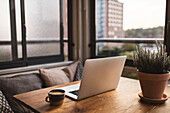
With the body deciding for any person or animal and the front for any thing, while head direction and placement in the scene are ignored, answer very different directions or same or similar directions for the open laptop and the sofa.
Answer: very different directions

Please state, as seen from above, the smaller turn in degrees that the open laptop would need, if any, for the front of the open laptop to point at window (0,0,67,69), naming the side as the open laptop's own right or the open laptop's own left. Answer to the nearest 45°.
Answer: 0° — it already faces it

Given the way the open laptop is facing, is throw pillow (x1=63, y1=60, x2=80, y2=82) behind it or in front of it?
in front

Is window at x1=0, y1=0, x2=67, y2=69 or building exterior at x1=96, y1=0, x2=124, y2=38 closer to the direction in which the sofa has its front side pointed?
the building exterior

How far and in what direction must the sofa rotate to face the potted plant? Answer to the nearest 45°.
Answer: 0° — it already faces it

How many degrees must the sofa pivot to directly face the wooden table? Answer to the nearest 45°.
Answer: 0° — it already faces it

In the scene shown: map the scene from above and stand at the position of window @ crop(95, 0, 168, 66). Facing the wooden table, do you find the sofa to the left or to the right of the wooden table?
right

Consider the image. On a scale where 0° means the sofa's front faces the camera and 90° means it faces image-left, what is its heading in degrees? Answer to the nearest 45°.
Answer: approximately 315°

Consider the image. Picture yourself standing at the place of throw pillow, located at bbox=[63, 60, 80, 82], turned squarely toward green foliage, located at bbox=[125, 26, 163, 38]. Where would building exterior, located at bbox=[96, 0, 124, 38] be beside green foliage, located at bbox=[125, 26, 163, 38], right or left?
left

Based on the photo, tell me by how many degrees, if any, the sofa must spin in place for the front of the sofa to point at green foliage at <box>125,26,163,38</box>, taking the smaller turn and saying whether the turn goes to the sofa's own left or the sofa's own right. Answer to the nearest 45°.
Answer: approximately 45° to the sofa's own left

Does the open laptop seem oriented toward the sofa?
yes
